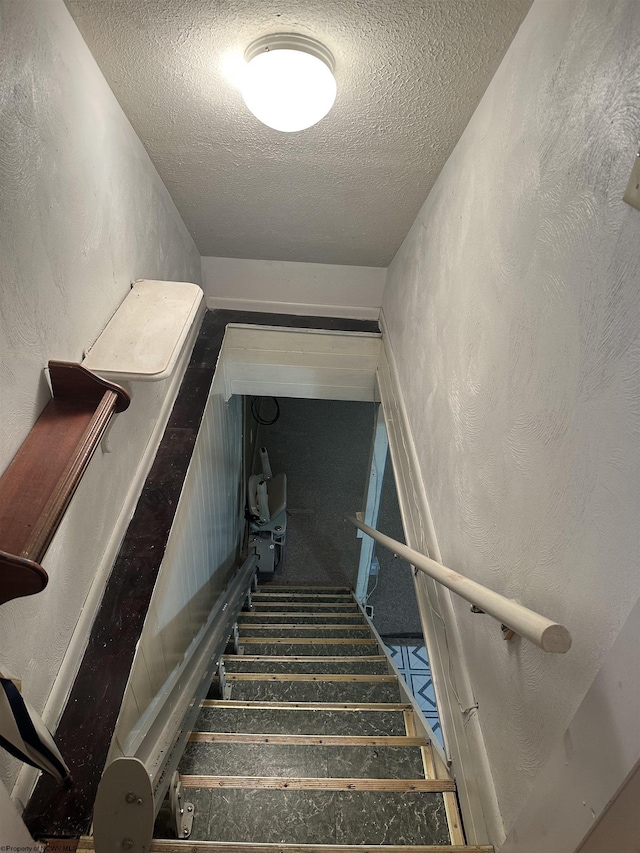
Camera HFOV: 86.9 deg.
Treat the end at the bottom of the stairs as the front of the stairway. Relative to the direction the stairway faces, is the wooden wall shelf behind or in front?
behind

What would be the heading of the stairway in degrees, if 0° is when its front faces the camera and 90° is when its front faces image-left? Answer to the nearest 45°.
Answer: approximately 180°
